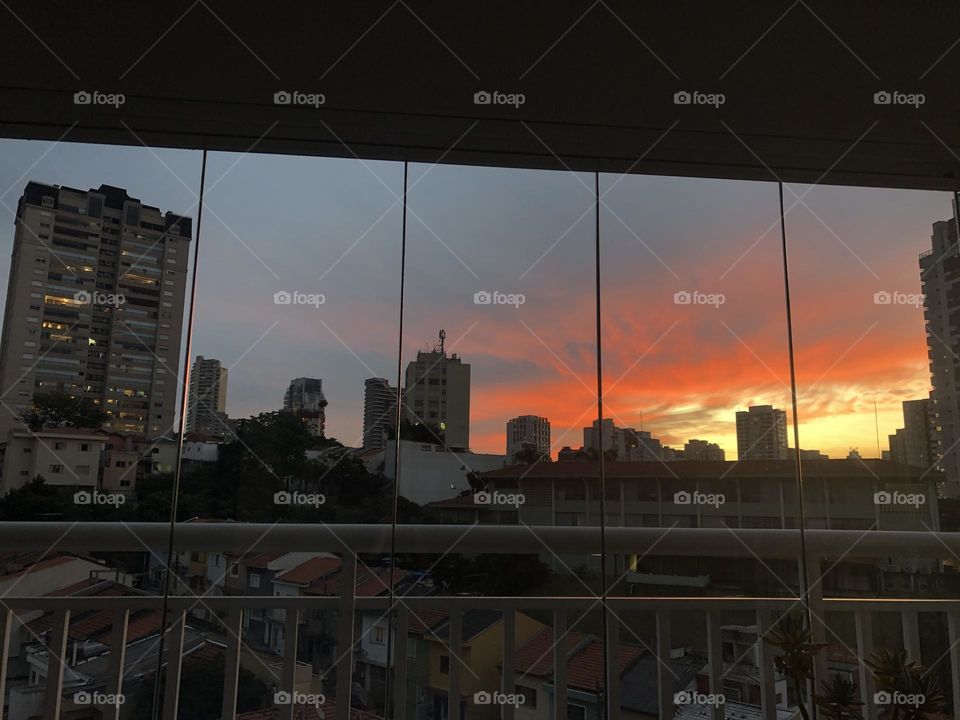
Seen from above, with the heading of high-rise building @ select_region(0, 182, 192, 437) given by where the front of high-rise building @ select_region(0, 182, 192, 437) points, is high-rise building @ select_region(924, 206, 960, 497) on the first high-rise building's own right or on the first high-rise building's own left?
on the first high-rise building's own left

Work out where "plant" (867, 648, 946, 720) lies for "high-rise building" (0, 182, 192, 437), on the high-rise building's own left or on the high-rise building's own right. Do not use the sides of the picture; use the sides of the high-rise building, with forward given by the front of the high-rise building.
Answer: on the high-rise building's own left

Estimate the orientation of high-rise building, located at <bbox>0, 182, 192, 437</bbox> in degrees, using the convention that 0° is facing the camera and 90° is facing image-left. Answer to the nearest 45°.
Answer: approximately 0°

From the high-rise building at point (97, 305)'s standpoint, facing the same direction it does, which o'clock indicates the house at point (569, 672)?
The house is roughly at 12 o'clock from the high-rise building.

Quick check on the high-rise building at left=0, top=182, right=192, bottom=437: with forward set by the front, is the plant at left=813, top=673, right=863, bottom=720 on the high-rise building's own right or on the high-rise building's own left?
on the high-rise building's own left
